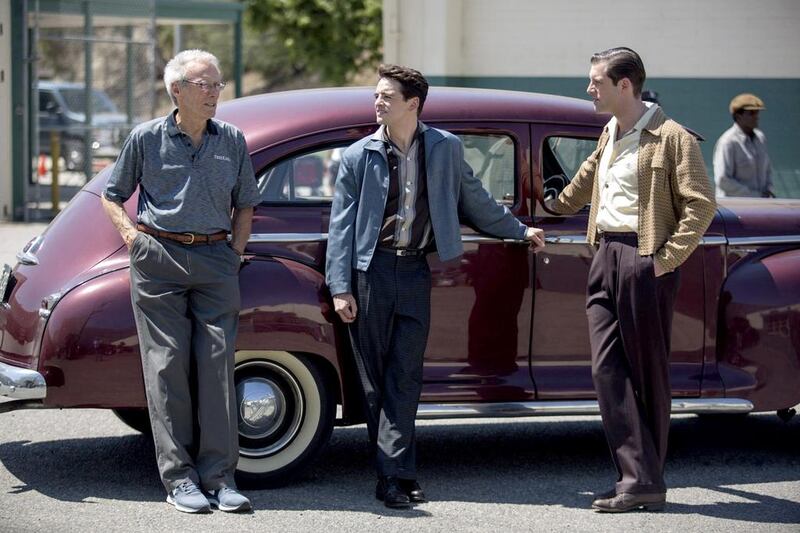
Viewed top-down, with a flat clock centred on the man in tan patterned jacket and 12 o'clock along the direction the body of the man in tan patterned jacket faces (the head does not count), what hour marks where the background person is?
The background person is roughly at 5 o'clock from the man in tan patterned jacket.

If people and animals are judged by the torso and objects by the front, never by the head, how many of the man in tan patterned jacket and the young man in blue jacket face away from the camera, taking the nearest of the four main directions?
0

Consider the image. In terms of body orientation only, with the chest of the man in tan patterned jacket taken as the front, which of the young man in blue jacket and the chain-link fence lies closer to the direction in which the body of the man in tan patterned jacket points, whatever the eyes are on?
the young man in blue jacket

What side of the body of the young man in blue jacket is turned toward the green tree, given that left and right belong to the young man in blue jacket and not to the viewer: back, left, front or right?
back

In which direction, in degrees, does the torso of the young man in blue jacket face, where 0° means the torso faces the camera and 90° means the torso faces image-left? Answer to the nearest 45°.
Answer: approximately 0°

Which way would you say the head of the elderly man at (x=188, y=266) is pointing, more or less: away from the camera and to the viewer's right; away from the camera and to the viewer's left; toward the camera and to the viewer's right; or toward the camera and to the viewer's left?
toward the camera and to the viewer's right

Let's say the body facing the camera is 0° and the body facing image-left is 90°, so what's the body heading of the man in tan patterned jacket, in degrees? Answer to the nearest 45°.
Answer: approximately 45°

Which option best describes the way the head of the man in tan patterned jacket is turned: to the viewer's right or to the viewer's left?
to the viewer's left

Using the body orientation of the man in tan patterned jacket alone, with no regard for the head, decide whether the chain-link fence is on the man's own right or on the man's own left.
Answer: on the man's own right
